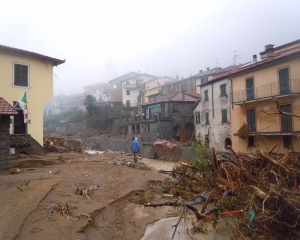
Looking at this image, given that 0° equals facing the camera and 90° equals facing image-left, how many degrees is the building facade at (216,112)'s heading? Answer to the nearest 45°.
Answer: approximately 45°

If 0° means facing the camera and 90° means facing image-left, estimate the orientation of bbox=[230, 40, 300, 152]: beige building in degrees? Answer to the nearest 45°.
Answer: approximately 45°

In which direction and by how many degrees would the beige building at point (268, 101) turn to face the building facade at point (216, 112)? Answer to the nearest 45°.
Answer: approximately 90° to its right

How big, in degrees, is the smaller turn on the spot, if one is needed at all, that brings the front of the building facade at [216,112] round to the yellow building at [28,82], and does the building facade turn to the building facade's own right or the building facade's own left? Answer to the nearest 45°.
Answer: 0° — it already faces it

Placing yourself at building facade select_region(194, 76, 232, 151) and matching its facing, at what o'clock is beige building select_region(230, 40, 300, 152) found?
The beige building is roughly at 9 o'clock from the building facade.

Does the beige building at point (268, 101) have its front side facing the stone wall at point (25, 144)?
yes

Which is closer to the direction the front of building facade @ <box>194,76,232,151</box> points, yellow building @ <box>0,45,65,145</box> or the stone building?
the yellow building
